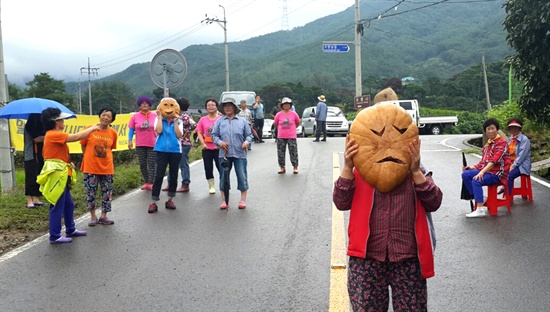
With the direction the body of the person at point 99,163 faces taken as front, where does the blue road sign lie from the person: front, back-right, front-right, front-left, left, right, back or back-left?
back-left

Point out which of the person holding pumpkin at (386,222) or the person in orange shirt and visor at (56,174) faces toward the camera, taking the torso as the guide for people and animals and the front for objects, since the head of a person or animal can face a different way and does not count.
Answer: the person holding pumpkin

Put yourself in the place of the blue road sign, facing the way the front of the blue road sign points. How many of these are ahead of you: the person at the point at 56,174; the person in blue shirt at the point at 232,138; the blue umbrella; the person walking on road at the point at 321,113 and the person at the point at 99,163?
5

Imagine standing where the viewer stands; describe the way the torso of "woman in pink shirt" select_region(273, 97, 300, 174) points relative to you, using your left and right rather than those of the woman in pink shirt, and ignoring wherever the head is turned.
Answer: facing the viewer

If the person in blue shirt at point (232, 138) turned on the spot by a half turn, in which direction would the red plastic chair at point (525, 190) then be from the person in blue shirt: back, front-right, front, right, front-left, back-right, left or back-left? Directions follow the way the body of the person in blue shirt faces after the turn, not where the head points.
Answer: right

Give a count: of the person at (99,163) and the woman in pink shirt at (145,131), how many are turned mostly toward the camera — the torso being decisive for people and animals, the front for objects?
2

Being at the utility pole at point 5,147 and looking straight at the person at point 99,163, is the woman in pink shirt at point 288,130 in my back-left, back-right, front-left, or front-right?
front-left

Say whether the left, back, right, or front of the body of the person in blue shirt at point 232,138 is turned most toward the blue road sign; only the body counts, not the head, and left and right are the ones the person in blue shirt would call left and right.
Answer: back

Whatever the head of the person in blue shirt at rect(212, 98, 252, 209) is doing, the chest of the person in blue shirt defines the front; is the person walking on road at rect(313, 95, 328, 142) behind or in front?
behind

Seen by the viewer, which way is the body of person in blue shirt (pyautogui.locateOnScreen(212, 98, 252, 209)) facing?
toward the camera

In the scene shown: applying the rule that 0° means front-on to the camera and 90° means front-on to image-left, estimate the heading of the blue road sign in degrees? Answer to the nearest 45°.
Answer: approximately 0°

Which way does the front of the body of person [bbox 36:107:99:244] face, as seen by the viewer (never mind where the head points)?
to the viewer's right

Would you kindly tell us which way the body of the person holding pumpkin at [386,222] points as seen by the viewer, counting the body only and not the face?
toward the camera

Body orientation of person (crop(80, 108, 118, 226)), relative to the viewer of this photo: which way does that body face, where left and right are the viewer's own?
facing the viewer

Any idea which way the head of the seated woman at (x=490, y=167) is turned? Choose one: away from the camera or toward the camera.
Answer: toward the camera

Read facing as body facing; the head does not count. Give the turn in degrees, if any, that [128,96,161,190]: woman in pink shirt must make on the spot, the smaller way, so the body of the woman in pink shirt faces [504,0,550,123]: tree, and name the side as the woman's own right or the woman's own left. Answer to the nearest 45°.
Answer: approximately 45° to the woman's own left
